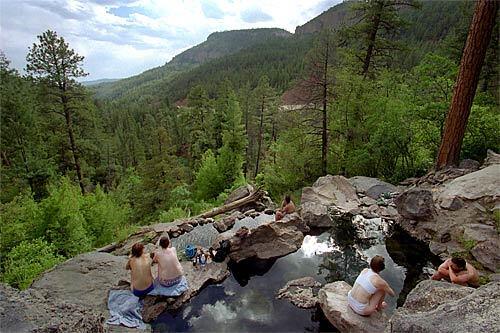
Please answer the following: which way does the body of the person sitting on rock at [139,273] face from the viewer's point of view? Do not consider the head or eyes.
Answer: away from the camera

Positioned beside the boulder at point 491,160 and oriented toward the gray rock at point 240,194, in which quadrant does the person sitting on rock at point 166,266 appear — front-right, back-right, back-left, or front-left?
front-left

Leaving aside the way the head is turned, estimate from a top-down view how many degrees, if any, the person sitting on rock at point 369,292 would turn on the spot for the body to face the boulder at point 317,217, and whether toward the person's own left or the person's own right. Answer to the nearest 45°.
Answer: approximately 45° to the person's own left

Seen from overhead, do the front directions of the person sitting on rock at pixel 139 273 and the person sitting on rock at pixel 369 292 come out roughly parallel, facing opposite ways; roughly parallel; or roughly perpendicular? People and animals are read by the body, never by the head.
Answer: roughly perpendicular

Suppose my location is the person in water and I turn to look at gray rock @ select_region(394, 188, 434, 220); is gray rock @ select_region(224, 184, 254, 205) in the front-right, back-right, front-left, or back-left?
front-left
